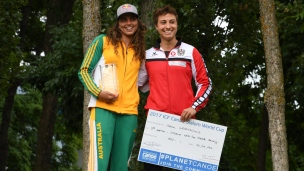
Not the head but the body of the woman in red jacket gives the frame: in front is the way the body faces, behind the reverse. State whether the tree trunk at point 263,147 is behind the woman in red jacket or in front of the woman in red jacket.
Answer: behind

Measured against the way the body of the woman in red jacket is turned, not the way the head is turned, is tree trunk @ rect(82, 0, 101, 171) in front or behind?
behind

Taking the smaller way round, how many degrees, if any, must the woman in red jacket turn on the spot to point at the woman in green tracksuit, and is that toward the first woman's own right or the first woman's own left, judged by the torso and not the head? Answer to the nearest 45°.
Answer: approximately 90° to the first woman's own right

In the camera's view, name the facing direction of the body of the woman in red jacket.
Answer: toward the camera

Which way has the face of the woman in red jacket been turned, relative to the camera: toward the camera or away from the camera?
toward the camera

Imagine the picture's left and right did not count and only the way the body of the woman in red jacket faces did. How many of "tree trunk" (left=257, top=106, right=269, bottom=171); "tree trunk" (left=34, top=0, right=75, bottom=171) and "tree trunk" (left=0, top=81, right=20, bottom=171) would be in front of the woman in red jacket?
0

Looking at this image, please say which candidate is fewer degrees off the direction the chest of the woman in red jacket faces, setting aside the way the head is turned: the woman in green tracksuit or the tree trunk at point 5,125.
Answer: the woman in green tracksuit

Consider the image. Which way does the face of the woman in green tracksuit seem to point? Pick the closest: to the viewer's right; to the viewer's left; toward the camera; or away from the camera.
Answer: toward the camera

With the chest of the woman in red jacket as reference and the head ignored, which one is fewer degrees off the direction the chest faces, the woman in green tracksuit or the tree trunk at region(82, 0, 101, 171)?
the woman in green tracksuit
